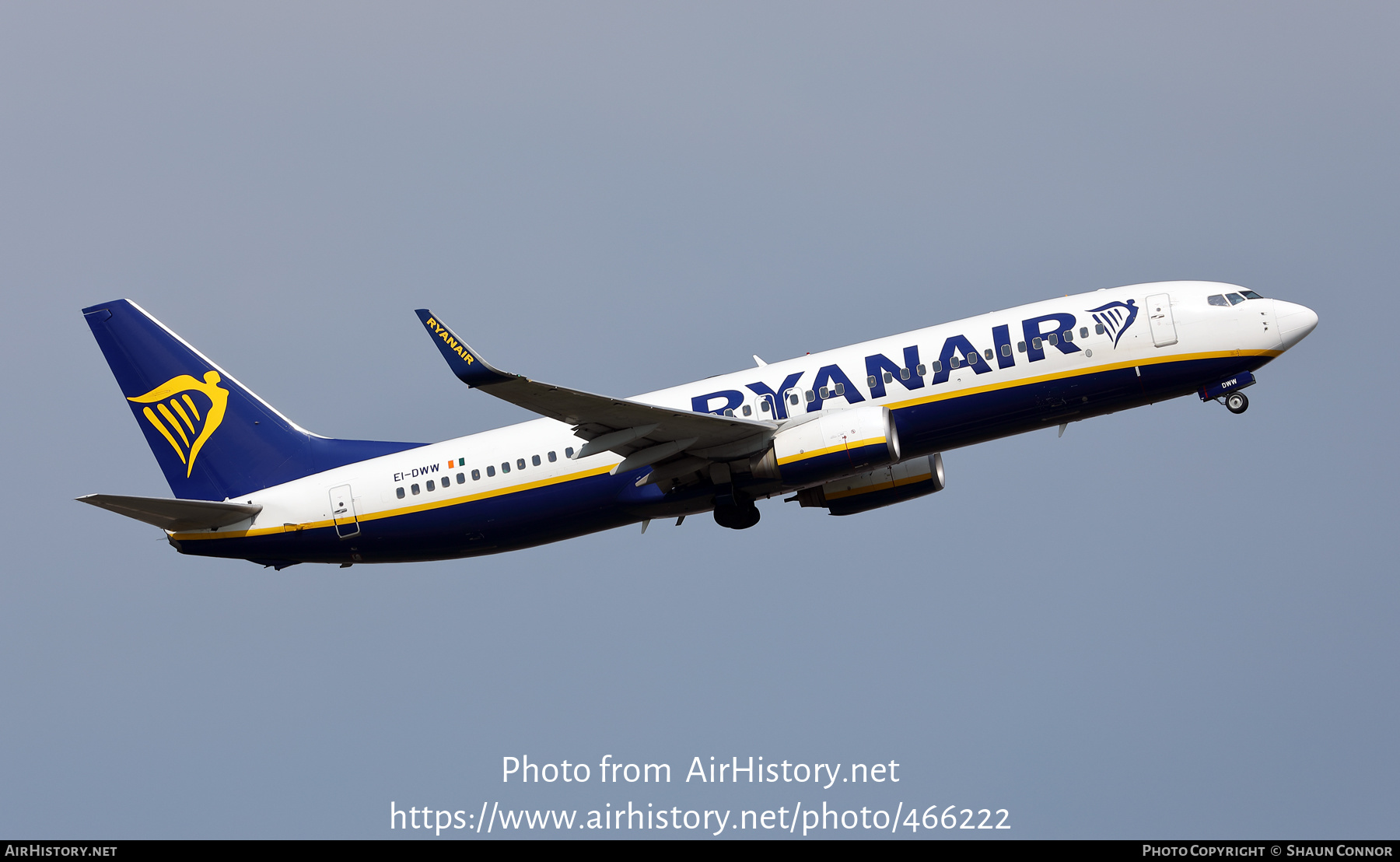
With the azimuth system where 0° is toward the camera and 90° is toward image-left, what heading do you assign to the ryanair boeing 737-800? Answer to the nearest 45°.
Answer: approximately 270°
